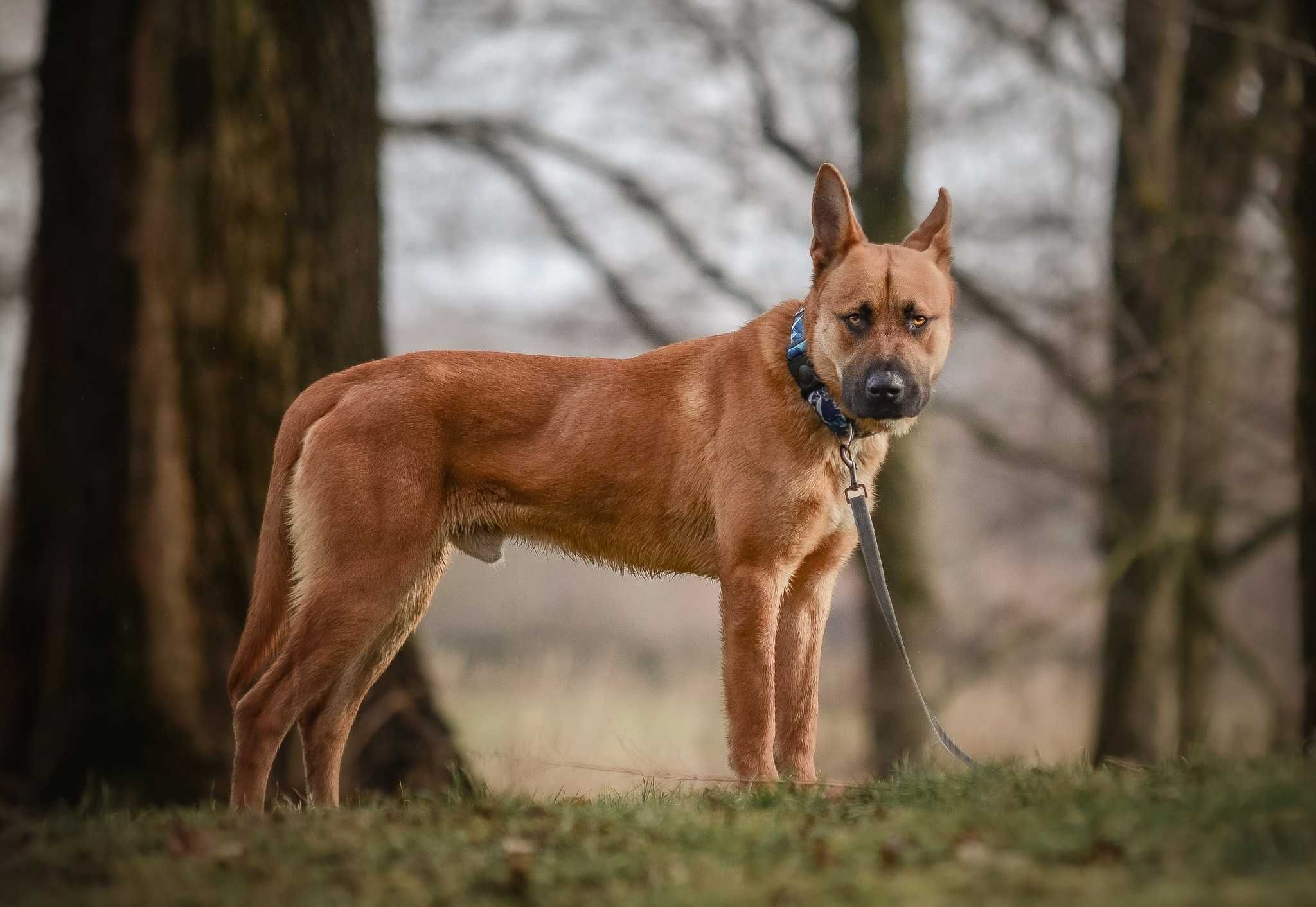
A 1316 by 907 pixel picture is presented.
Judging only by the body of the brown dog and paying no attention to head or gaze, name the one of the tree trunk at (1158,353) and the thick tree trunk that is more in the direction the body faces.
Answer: the tree trunk

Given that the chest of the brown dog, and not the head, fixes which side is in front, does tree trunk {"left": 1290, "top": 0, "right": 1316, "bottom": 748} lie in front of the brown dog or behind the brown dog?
in front

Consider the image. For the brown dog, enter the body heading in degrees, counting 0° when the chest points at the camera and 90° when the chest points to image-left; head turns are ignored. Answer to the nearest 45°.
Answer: approximately 270°

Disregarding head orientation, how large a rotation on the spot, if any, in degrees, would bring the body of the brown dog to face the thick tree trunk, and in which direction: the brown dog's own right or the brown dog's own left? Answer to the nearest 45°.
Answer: approximately 135° to the brown dog's own left

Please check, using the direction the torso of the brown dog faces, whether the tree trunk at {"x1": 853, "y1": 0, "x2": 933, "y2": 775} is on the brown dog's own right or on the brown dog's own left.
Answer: on the brown dog's own left

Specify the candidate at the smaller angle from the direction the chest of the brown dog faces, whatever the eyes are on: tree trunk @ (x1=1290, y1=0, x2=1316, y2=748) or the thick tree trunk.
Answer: the tree trunk

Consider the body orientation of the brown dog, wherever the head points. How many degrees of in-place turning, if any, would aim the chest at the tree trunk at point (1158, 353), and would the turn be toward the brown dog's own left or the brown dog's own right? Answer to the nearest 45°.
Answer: approximately 45° to the brown dog's own left
